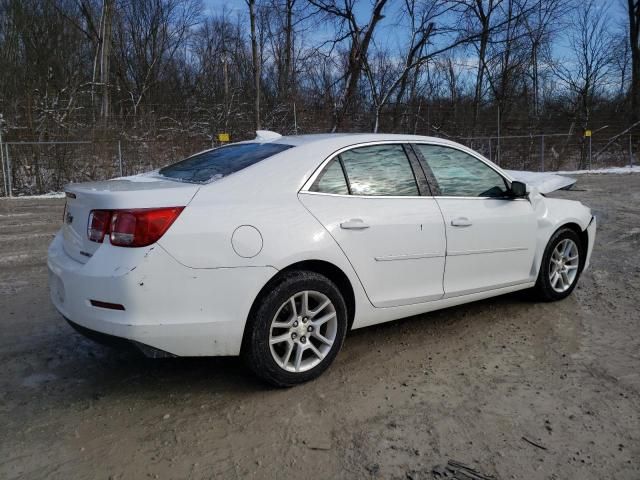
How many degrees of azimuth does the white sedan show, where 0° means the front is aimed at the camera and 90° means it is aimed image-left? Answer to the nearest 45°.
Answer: approximately 225°

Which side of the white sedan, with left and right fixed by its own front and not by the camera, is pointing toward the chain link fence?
left
